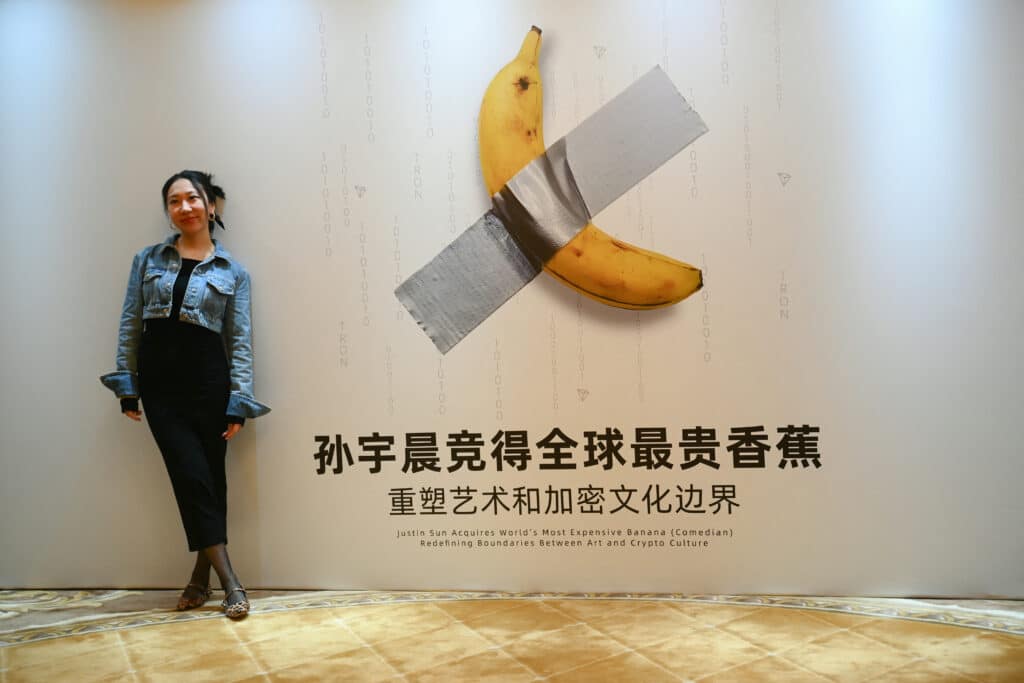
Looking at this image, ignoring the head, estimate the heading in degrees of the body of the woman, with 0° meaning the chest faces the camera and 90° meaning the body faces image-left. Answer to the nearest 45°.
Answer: approximately 0°
